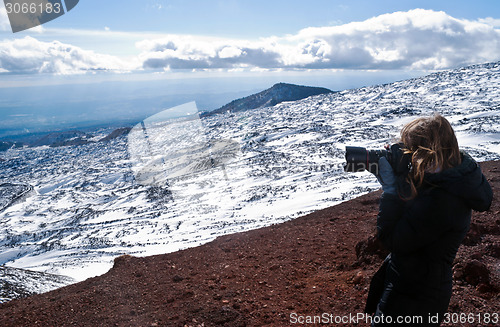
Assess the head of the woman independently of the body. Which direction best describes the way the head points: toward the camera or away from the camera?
away from the camera

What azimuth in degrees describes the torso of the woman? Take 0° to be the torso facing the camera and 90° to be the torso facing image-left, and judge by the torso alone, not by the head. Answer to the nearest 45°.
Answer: approximately 90°

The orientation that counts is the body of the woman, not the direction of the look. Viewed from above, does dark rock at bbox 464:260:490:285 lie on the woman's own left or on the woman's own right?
on the woman's own right
